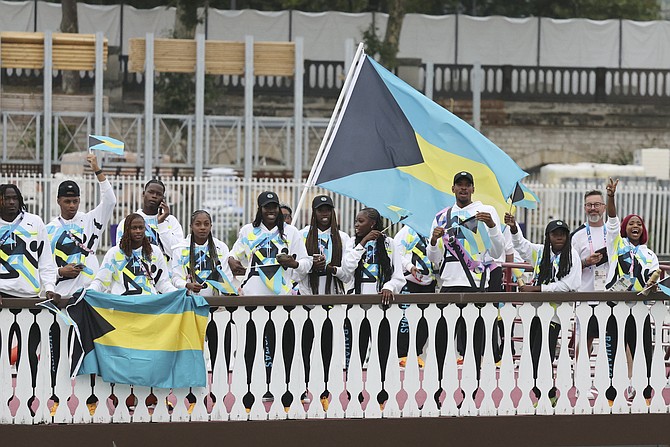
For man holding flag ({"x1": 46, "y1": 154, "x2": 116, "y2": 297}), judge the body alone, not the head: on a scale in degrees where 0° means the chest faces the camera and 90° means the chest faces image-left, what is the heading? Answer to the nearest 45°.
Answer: approximately 0°

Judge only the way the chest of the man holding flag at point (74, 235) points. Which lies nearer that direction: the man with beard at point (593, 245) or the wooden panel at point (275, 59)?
the man with beard

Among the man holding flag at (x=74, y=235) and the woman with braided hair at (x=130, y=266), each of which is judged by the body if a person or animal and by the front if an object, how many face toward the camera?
2

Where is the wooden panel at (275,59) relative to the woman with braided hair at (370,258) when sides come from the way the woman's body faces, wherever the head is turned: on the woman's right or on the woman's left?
on the woman's right

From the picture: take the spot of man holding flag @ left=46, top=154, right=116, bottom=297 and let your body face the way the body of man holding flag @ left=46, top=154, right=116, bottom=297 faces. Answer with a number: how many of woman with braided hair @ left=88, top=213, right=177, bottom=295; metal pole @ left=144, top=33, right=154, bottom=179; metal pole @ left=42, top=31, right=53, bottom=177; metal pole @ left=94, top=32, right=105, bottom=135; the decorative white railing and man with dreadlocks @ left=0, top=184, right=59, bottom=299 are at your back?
3

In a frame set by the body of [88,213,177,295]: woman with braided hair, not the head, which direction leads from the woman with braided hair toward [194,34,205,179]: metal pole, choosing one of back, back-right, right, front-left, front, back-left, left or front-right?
back

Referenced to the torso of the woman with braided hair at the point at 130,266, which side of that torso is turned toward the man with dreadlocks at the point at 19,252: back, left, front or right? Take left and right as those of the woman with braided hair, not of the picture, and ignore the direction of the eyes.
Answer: right

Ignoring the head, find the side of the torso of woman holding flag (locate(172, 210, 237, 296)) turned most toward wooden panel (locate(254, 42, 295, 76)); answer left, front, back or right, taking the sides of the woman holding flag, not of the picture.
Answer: back
